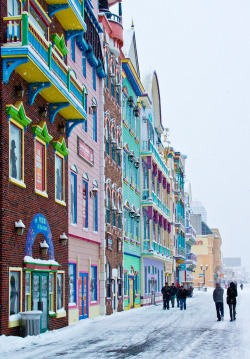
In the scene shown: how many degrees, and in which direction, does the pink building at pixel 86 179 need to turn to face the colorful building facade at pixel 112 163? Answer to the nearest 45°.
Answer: approximately 135° to its left

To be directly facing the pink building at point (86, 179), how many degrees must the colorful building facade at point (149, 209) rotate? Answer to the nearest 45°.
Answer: approximately 90° to its right

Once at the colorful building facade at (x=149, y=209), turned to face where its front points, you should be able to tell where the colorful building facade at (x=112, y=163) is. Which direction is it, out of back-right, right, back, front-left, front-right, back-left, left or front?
right

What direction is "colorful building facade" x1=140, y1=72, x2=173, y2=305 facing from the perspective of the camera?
to the viewer's right

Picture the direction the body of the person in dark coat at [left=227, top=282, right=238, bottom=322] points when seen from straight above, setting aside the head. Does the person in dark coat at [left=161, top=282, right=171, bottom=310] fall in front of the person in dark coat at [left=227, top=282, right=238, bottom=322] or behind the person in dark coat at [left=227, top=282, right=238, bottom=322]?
in front

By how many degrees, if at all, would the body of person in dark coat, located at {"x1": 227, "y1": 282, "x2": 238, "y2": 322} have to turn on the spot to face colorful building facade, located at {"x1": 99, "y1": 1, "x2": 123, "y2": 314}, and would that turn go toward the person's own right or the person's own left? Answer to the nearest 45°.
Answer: approximately 45° to the person's own left

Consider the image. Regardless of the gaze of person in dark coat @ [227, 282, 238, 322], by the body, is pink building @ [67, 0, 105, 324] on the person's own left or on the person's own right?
on the person's own left

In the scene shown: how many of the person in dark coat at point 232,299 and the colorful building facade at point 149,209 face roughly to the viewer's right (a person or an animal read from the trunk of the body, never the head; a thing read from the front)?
1

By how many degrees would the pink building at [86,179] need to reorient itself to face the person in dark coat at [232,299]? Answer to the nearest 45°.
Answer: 0° — it already faces them

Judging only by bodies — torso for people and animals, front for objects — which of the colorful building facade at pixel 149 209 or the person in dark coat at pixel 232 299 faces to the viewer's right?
the colorful building facade

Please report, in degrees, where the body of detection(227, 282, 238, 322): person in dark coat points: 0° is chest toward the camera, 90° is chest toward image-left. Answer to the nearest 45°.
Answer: approximately 180°
